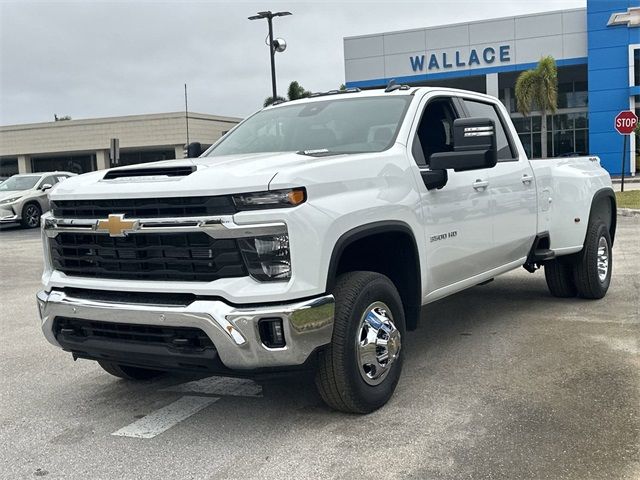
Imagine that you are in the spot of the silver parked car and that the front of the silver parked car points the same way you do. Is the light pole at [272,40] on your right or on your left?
on your left

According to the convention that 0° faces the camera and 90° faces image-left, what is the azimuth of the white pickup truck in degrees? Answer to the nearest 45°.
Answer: approximately 45°

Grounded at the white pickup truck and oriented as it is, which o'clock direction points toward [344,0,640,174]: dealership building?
The dealership building is roughly at 5 o'clock from the white pickup truck.

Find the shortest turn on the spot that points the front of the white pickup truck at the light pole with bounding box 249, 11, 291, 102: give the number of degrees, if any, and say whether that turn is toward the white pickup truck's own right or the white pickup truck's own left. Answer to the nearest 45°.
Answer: approximately 135° to the white pickup truck's own right

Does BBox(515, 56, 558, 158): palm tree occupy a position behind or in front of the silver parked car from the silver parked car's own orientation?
behind

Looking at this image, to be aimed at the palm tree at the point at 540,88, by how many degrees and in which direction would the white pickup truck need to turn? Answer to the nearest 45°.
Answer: approximately 135° to its right

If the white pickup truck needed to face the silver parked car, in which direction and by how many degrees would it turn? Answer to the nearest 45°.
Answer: approximately 90° to its right
